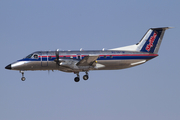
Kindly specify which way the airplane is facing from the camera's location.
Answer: facing to the left of the viewer
